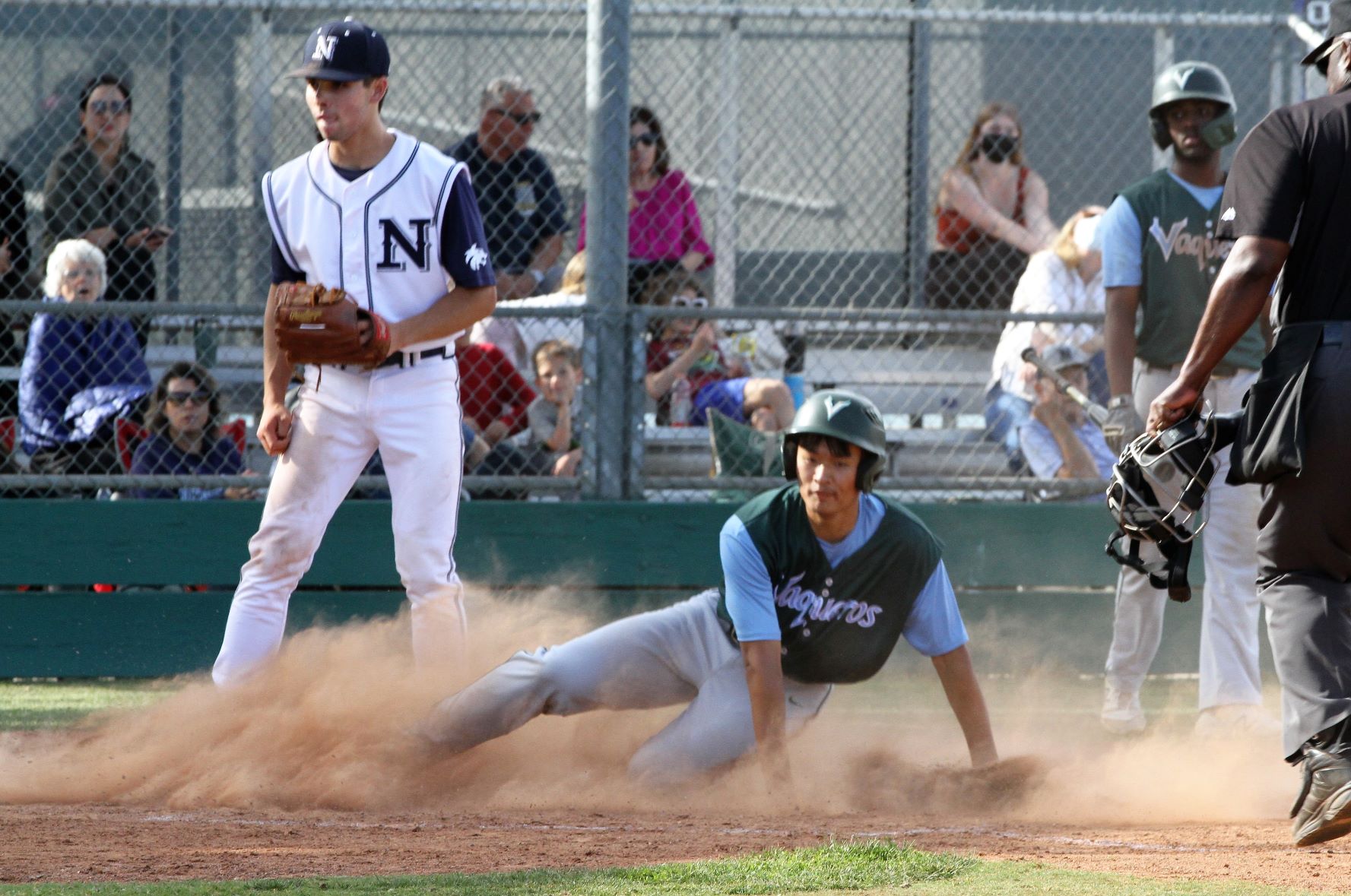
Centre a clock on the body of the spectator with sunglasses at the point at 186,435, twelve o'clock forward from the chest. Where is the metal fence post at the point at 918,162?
The metal fence post is roughly at 9 o'clock from the spectator with sunglasses.

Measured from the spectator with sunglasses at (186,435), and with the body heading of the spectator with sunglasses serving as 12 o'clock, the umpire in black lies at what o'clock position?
The umpire in black is roughly at 11 o'clock from the spectator with sunglasses.

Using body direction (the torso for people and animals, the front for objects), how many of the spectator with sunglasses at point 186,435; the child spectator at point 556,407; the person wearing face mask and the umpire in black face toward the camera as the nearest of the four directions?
3

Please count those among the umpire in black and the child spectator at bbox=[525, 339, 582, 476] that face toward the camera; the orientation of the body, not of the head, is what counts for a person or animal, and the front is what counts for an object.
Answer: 1

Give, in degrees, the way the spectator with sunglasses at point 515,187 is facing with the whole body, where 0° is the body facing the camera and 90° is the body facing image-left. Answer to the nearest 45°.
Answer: approximately 315°

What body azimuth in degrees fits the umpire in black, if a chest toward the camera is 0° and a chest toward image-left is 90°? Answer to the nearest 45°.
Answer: approximately 135°

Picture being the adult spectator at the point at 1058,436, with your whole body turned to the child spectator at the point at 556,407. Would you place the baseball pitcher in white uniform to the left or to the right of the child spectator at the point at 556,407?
left

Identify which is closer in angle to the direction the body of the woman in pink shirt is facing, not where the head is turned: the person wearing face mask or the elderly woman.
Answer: the elderly woman

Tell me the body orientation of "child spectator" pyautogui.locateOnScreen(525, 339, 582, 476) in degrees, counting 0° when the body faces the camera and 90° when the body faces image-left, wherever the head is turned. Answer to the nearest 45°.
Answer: approximately 0°

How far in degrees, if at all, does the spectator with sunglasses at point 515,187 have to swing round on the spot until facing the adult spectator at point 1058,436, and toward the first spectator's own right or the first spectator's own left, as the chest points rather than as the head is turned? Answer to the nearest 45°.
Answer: approximately 45° to the first spectator's own left

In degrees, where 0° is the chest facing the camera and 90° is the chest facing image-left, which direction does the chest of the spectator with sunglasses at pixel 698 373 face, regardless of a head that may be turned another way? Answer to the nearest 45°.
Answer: approximately 315°

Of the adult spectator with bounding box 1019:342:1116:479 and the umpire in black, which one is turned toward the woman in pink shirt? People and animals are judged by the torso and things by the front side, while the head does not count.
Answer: the umpire in black

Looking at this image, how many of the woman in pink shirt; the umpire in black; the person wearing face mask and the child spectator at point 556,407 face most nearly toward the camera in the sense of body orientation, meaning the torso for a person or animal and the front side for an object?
3
